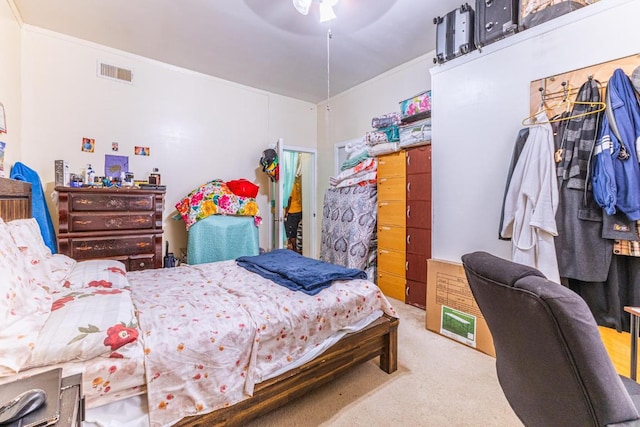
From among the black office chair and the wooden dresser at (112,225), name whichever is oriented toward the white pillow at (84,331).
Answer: the wooden dresser

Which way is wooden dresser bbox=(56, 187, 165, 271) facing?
toward the camera

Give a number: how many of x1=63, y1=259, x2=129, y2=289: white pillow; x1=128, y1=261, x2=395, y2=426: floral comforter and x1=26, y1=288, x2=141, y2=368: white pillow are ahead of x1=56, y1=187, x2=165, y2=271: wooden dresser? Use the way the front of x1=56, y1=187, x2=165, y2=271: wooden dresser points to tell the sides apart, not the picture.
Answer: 3

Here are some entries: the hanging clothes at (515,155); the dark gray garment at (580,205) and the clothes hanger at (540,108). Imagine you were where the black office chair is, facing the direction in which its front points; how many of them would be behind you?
0

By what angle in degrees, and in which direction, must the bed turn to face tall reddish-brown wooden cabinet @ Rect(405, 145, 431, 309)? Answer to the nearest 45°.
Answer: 0° — it already faces it

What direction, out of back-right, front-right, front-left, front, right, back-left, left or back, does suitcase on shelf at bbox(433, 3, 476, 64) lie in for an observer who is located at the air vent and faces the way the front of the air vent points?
front

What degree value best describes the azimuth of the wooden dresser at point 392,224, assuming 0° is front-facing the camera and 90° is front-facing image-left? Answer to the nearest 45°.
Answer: approximately 45°

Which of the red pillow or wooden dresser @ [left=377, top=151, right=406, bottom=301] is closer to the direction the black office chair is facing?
the wooden dresser

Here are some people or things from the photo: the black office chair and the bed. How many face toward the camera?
0

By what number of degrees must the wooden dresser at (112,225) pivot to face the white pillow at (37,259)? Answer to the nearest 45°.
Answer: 0° — it already faces it

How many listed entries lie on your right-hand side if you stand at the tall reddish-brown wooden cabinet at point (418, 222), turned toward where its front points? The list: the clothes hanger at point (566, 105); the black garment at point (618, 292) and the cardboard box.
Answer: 0

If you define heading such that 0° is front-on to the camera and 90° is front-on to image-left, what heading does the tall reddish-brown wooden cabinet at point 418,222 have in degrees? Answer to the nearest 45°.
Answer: approximately 45°

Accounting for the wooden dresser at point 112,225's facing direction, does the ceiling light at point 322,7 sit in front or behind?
in front

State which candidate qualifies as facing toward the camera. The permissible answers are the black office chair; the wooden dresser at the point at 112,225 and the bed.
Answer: the wooden dresser

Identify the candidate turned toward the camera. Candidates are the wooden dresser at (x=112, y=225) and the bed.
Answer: the wooden dresser

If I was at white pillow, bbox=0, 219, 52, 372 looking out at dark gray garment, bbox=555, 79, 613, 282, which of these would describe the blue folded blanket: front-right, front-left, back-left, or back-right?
front-left

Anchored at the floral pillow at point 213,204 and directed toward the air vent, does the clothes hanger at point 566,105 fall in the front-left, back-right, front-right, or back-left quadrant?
back-left
